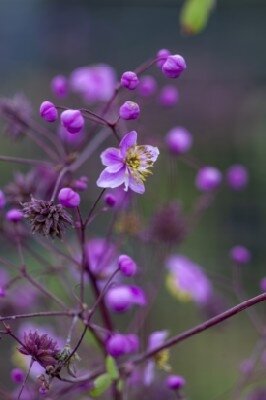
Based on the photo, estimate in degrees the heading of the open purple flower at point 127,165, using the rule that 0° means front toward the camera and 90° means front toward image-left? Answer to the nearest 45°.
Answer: approximately 315°
